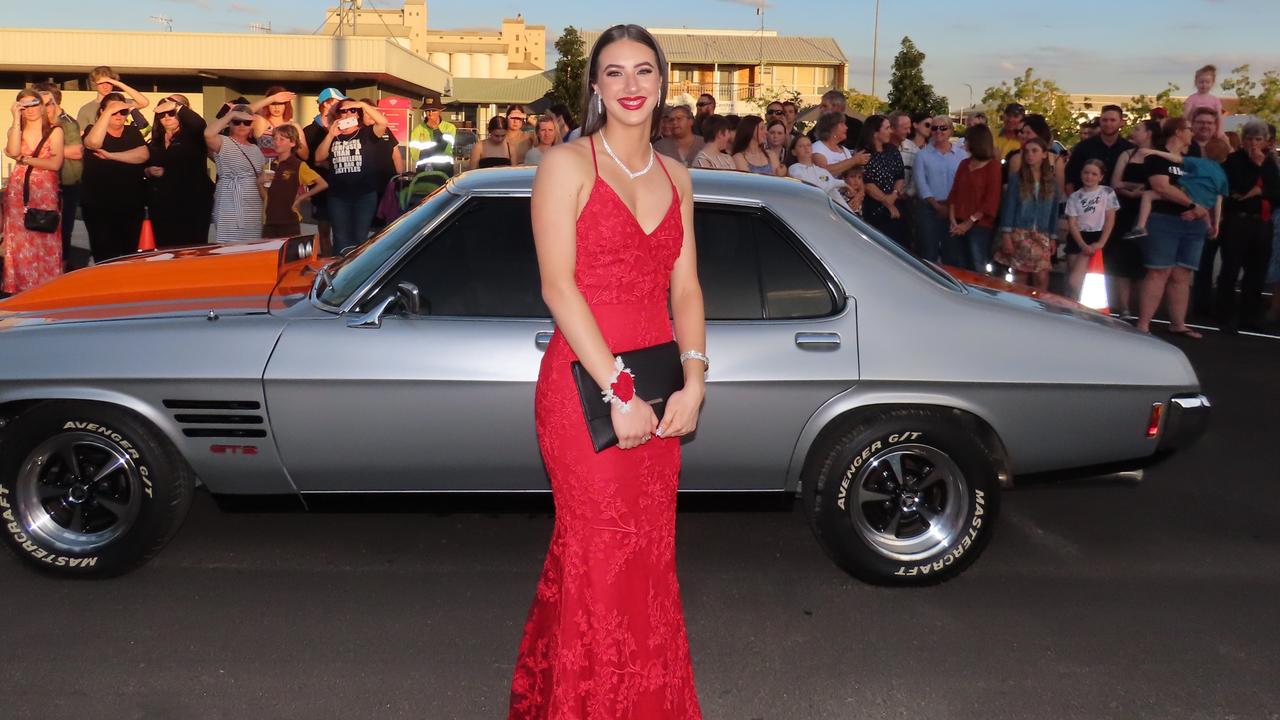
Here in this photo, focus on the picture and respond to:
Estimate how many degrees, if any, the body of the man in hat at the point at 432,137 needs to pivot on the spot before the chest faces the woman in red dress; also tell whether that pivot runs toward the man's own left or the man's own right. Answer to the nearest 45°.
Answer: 0° — they already face them

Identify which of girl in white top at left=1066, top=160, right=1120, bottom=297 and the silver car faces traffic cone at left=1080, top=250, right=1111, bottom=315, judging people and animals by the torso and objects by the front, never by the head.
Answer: the girl in white top

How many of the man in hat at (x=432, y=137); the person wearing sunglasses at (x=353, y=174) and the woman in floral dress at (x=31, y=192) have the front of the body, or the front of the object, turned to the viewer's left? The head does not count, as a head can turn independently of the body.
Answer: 0

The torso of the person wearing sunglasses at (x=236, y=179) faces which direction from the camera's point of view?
toward the camera

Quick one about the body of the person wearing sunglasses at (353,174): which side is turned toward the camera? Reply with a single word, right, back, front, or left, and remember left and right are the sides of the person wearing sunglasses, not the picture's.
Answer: front

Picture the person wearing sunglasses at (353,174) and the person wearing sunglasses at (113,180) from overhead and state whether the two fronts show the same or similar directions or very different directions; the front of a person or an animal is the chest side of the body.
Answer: same or similar directions

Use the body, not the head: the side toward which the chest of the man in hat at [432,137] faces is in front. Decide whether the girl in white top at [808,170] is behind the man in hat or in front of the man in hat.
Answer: in front

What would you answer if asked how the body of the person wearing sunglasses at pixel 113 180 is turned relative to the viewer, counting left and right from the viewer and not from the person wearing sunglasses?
facing the viewer

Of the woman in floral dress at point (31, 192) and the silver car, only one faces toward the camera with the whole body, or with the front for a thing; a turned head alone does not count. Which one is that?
the woman in floral dress

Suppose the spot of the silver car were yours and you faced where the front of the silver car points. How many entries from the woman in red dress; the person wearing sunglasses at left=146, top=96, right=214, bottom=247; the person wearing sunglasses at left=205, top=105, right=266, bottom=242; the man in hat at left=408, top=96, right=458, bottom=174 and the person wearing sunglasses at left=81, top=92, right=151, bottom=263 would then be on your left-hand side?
1

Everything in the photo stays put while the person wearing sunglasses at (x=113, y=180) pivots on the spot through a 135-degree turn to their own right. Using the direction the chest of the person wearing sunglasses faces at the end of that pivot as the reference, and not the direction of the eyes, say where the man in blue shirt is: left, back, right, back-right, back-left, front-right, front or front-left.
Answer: back-right

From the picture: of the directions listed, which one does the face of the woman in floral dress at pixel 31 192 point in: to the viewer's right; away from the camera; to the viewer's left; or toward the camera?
toward the camera

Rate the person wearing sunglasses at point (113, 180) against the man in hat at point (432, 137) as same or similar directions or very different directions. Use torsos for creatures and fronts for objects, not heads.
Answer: same or similar directions

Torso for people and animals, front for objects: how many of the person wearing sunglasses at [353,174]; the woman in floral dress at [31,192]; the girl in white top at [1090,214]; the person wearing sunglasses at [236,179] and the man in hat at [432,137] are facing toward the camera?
5

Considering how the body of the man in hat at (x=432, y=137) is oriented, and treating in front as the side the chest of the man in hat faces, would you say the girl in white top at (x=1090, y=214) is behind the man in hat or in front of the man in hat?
in front
